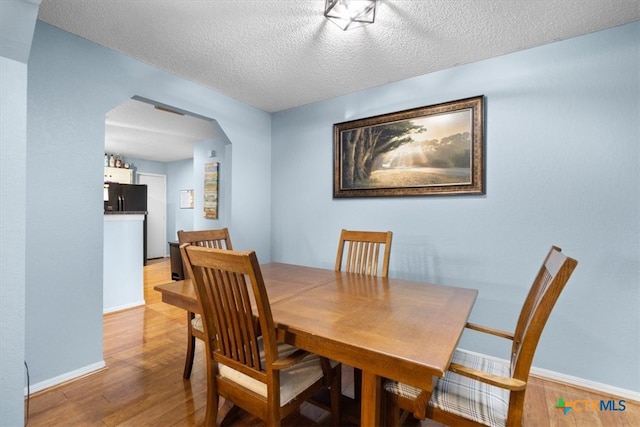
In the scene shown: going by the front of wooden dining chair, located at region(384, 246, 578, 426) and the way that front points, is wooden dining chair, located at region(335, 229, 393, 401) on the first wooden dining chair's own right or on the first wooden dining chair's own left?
on the first wooden dining chair's own right

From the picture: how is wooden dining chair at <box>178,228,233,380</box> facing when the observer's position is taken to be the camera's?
facing the viewer and to the right of the viewer

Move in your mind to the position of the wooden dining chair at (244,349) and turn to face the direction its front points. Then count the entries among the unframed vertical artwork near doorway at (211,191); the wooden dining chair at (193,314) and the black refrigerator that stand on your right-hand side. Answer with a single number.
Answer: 0

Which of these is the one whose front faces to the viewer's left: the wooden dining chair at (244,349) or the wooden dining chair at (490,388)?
the wooden dining chair at (490,388)

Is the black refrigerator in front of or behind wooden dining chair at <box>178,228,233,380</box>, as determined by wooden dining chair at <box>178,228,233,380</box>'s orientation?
behind

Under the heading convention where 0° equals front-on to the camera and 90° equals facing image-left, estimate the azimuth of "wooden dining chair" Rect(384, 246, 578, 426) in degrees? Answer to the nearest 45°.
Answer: approximately 90°

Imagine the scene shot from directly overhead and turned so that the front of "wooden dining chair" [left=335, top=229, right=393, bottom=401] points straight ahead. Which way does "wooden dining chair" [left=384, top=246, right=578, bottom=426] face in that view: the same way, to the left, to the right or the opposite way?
to the right

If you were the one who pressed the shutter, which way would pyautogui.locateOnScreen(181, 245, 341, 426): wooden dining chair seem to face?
facing away from the viewer and to the right of the viewer

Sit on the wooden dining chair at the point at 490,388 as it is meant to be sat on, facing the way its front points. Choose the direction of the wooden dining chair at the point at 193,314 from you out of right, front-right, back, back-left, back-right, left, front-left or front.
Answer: front

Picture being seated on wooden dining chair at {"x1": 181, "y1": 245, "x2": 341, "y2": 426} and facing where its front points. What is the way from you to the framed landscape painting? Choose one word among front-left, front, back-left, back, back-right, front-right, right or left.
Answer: front

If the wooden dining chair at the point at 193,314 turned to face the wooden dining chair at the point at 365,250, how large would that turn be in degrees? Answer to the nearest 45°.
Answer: approximately 45° to its left

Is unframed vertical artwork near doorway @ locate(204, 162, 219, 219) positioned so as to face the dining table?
no

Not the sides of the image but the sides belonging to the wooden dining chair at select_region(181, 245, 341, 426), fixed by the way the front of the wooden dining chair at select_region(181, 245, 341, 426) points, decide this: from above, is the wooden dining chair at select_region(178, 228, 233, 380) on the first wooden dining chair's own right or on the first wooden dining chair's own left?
on the first wooden dining chair's own left

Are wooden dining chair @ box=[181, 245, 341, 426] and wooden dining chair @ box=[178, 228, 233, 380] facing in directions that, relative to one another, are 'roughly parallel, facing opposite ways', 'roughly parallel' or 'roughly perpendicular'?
roughly perpendicular

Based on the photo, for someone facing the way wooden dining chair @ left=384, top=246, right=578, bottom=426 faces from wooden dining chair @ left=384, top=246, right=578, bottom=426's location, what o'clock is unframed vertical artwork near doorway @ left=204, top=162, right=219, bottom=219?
The unframed vertical artwork near doorway is roughly at 1 o'clock from the wooden dining chair.

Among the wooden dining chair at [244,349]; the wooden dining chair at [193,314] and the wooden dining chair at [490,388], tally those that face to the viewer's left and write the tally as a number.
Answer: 1

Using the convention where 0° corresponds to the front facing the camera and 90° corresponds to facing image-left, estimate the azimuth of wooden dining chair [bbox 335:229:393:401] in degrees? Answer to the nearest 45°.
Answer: approximately 45°

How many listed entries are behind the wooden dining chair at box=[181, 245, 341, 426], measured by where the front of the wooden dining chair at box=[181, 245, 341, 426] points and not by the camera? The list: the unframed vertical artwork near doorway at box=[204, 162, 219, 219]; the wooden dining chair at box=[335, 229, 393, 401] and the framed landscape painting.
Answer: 0
